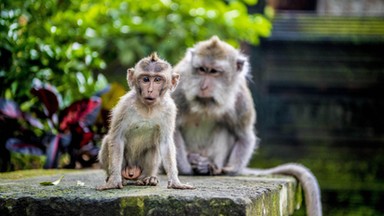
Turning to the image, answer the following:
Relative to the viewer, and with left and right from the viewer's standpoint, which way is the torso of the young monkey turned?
facing the viewer

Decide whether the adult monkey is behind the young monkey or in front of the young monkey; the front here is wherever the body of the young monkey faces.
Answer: behind
